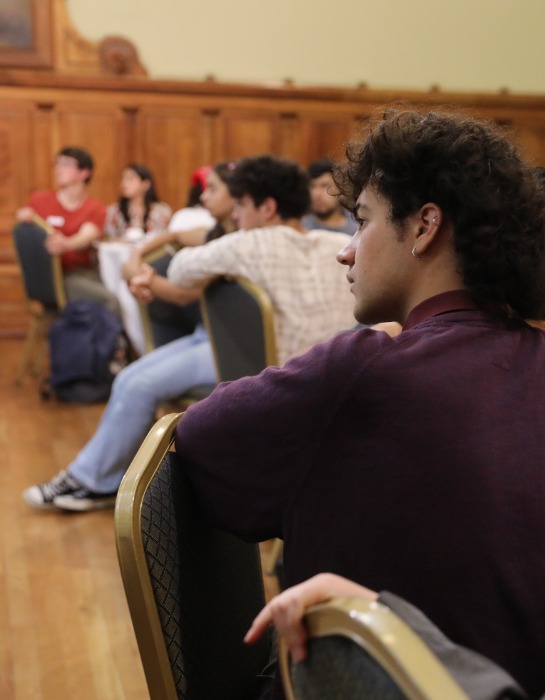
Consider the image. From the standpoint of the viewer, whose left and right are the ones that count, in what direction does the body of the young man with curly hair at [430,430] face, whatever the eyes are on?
facing away from the viewer and to the left of the viewer

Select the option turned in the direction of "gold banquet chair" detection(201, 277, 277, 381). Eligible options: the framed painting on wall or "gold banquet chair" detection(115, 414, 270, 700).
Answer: the framed painting on wall

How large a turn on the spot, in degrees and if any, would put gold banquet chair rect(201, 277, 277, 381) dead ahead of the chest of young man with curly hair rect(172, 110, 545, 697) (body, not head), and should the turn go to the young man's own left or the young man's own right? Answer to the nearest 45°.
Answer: approximately 45° to the young man's own right

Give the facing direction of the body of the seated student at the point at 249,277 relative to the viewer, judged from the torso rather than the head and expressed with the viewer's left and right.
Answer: facing away from the viewer and to the left of the viewer

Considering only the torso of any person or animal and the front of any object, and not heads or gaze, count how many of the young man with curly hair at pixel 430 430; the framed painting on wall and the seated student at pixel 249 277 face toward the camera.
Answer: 1

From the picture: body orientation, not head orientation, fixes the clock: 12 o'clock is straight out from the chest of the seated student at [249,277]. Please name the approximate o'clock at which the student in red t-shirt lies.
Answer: The student in red t-shirt is roughly at 1 o'clock from the seated student.

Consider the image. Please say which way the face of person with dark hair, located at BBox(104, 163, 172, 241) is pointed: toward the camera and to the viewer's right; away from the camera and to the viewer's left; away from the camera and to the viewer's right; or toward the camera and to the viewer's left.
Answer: toward the camera and to the viewer's left

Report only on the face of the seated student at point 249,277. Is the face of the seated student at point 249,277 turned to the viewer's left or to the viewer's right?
to the viewer's left

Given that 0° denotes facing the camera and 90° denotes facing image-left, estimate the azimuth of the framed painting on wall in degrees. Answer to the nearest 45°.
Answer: approximately 0°

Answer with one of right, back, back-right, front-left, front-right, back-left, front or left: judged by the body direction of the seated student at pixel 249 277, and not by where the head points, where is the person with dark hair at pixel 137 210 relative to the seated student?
front-right

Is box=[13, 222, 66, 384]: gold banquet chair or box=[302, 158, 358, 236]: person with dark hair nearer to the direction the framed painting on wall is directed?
the gold banquet chair

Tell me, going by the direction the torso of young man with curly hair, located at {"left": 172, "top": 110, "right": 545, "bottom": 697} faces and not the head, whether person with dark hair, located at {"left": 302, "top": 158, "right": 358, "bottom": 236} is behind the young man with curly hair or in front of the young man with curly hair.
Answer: in front

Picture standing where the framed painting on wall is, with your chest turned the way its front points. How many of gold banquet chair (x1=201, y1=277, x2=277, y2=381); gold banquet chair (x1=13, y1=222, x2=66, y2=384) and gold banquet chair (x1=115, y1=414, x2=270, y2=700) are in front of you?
3

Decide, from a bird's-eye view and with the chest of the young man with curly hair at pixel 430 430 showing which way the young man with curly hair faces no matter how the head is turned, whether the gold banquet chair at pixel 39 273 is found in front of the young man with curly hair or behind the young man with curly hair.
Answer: in front

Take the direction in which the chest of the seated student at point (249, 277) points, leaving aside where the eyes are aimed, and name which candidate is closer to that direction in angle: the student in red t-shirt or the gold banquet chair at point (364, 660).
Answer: the student in red t-shirt

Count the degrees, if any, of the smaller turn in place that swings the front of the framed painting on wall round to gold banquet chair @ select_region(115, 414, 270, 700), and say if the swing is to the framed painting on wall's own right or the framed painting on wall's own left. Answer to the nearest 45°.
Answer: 0° — it already faces it

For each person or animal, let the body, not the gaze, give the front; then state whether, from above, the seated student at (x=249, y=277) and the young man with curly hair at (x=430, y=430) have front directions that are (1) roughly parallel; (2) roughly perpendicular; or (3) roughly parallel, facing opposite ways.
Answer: roughly parallel

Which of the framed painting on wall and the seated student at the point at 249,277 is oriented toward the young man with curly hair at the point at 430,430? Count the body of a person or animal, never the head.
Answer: the framed painting on wall

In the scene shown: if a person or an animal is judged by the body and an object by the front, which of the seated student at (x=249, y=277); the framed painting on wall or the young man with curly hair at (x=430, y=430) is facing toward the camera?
the framed painting on wall

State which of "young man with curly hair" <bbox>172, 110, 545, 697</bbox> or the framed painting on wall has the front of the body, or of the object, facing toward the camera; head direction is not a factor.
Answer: the framed painting on wall

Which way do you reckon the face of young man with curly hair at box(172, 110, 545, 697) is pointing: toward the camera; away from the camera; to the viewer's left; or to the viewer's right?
to the viewer's left
